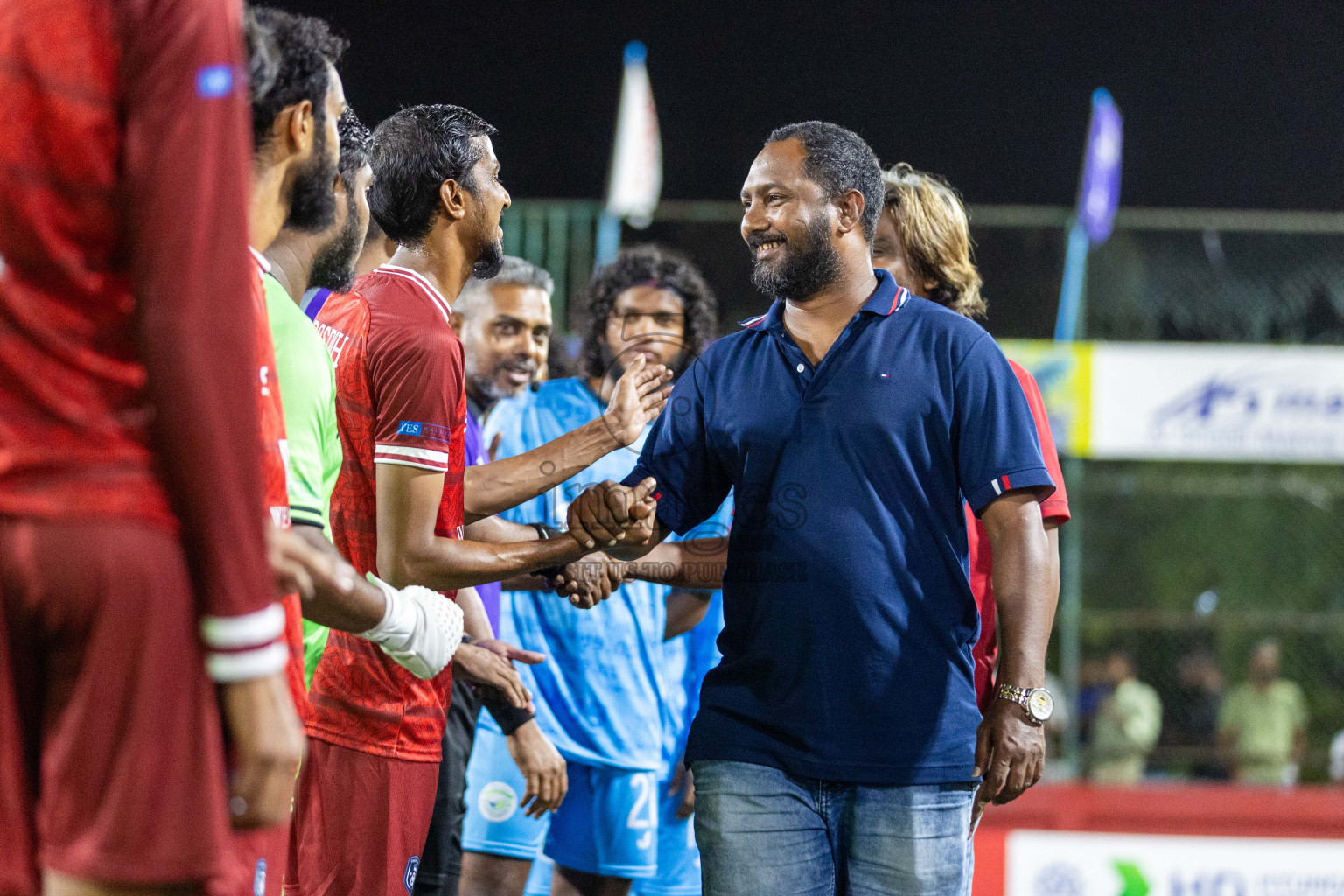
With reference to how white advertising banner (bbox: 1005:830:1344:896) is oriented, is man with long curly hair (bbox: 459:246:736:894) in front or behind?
in front

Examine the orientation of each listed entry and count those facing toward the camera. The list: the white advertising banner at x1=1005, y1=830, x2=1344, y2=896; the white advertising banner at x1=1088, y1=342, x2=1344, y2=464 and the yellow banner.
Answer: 3

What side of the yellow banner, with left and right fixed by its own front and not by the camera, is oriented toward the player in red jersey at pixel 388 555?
front

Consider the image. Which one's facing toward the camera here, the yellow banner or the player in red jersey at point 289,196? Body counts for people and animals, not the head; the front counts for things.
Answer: the yellow banner

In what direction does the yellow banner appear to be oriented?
toward the camera

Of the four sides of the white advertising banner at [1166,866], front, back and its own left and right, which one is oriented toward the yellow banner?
back

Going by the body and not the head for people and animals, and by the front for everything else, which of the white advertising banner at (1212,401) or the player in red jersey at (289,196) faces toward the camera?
the white advertising banner

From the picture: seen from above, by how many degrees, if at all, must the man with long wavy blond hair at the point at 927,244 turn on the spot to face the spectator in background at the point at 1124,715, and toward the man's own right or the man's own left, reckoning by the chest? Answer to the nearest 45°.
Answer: approximately 135° to the man's own right

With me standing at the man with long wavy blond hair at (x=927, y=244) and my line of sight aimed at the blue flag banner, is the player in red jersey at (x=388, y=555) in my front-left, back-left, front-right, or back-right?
back-left

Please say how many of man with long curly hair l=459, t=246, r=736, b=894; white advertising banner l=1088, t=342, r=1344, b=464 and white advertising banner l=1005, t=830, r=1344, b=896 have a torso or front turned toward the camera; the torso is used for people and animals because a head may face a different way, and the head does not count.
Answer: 3

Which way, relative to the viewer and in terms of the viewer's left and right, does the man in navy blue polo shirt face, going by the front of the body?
facing the viewer and to the left of the viewer

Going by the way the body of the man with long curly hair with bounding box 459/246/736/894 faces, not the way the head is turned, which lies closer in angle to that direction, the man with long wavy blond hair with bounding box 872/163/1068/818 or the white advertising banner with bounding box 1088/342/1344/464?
the man with long wavy blond hair

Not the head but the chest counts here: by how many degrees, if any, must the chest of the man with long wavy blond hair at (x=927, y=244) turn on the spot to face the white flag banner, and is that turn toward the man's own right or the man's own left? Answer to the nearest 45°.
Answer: approximately 135° to the man's own right

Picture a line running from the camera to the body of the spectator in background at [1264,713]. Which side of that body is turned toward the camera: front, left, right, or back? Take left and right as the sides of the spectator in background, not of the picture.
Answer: front

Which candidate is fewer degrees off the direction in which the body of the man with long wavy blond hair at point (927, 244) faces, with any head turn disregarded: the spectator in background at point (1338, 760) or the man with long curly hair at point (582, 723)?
the man with long curly hair
